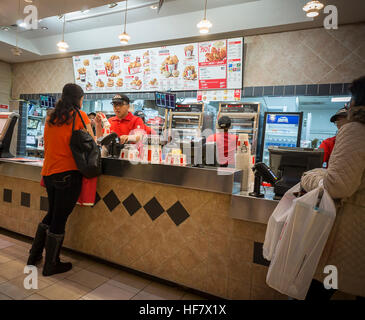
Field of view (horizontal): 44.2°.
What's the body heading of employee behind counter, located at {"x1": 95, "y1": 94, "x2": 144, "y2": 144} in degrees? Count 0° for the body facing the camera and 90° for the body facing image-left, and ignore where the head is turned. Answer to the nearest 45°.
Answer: approximately 45°

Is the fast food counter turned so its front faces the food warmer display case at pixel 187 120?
no

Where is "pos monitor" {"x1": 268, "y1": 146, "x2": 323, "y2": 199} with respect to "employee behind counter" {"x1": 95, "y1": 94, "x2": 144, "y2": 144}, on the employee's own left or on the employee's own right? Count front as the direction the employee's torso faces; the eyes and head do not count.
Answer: on the employee's own left

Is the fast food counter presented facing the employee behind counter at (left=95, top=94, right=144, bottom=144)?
no

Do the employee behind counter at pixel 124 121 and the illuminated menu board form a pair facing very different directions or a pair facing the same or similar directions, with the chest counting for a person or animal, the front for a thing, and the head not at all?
same or similar directions

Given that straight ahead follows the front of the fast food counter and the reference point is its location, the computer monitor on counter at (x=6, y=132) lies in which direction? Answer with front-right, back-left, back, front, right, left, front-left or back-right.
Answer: right

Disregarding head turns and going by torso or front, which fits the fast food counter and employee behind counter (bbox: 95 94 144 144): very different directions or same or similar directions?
same or similar directions

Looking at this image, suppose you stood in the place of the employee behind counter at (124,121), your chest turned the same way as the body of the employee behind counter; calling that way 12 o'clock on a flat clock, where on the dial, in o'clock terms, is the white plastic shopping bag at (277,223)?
The white plastic shopping bag is roughly at 10 o'clock from the employee behind counter.

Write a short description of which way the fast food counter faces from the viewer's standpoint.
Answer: facing the viewer and to the left of the viewer

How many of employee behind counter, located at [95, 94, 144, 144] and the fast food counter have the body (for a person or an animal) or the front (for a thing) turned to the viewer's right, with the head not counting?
0

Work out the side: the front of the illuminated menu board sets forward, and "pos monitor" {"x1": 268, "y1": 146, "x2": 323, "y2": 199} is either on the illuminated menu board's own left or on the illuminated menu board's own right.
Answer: on the illuminated menu board's own left

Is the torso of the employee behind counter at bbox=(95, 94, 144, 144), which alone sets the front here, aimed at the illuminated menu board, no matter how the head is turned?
no

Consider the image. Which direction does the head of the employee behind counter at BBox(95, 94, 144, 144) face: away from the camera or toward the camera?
toward the camera

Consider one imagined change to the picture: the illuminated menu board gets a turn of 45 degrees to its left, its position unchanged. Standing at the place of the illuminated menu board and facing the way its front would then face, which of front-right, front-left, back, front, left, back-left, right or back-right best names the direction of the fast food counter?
front
